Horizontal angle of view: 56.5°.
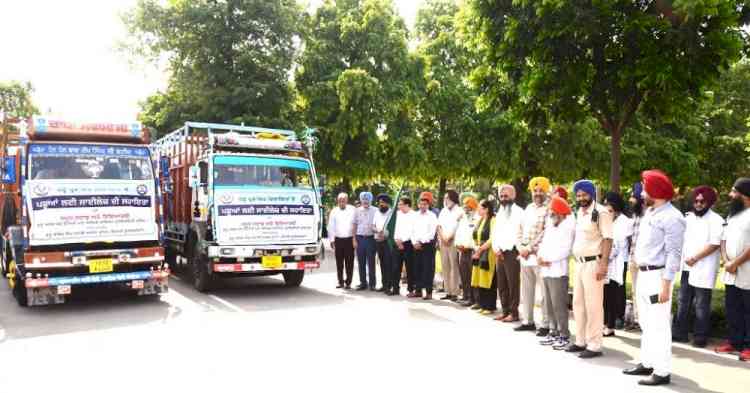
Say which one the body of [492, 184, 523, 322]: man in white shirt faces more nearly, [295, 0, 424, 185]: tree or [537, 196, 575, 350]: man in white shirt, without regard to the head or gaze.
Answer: the man in white shirt

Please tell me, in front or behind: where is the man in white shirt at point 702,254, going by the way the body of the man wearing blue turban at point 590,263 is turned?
behind

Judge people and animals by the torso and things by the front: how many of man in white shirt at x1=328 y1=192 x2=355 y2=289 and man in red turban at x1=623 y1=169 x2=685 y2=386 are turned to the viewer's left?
1

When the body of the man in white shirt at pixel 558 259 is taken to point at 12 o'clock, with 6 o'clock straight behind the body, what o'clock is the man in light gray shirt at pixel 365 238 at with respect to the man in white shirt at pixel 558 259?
the man in light gray shirt at pixel 365 238 is roughly at 3 o'clock from the man in white shirt at pixel 558 259.

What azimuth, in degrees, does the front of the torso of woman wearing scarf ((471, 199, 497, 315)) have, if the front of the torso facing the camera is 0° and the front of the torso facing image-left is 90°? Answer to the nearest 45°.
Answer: approximately 45°

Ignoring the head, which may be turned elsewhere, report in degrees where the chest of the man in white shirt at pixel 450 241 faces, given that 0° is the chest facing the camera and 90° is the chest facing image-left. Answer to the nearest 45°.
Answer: approximately 45°

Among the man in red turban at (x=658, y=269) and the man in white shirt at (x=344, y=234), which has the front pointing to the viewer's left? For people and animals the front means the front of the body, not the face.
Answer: the man in red turban

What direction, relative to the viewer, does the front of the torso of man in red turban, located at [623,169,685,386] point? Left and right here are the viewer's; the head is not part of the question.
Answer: facing to the left of the viewer

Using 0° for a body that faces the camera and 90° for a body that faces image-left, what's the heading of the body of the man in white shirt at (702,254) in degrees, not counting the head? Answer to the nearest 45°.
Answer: approximately 45°

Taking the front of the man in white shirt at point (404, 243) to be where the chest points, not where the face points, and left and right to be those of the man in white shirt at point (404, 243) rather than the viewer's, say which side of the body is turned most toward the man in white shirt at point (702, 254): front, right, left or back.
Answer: left
